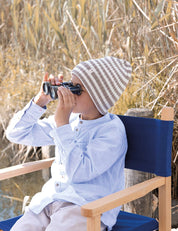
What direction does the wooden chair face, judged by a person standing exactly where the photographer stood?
facing the viewer and to the left of the viewer
